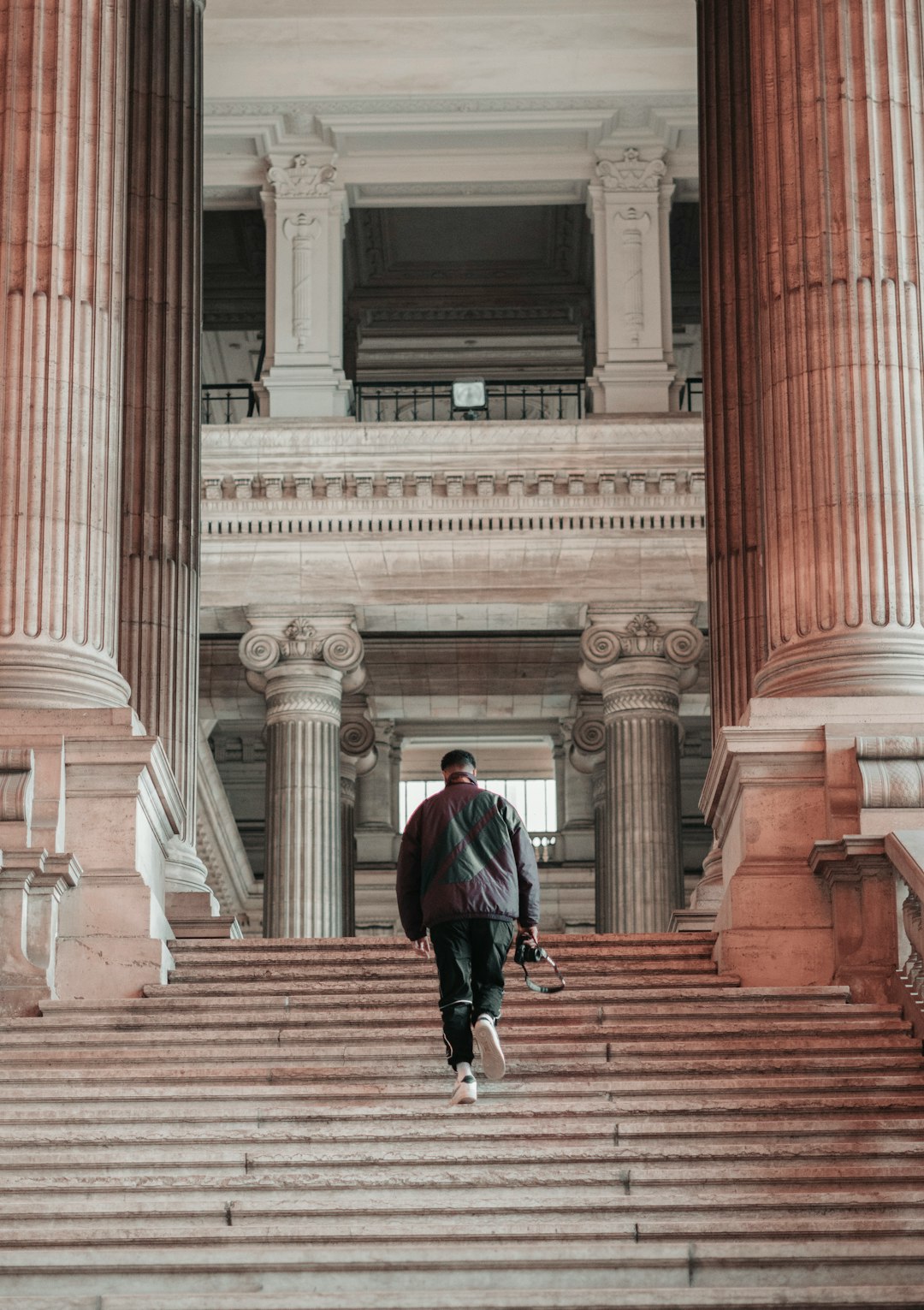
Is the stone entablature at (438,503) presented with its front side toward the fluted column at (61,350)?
yes

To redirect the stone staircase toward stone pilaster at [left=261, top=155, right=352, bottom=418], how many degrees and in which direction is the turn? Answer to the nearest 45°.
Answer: approximately 180°

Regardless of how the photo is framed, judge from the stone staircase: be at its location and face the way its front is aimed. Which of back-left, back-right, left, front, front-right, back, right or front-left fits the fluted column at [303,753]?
back

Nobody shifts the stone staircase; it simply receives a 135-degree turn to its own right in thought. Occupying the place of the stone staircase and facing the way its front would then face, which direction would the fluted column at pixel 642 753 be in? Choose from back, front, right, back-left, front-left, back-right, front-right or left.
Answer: front-right

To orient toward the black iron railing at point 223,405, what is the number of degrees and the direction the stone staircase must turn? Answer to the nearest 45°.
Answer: approximately 180°

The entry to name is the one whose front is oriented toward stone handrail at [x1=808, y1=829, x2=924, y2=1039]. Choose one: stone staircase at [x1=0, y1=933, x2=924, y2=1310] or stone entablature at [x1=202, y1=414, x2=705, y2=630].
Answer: the stone entablature

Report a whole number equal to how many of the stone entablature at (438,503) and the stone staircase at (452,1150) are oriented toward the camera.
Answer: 2

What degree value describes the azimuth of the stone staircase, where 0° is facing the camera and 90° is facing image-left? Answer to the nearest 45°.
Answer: approximately 0°

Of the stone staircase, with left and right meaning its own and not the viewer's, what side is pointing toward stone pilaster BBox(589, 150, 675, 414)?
back

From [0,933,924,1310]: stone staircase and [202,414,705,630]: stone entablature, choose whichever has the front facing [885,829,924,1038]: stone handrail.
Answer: the stone entablature
